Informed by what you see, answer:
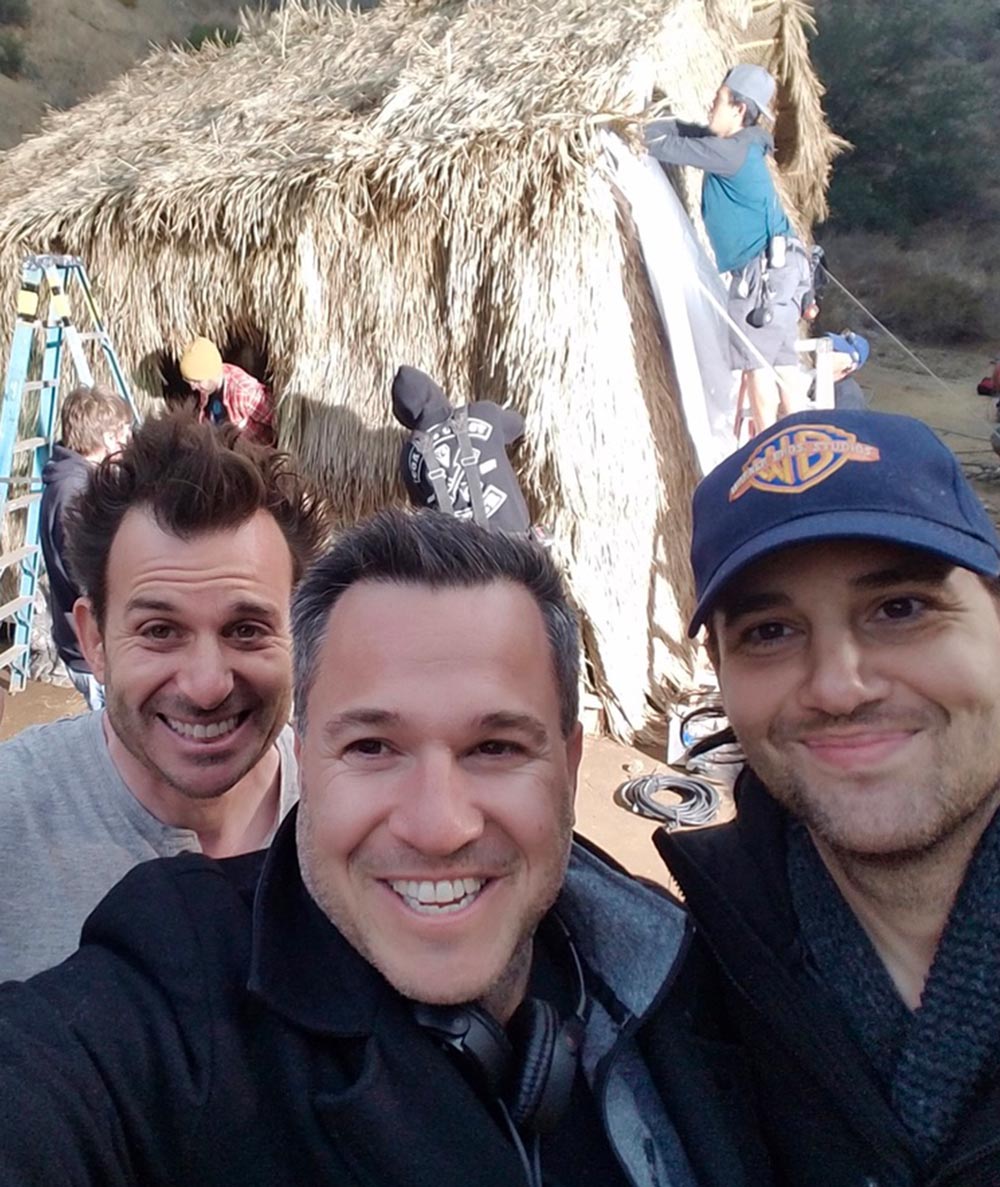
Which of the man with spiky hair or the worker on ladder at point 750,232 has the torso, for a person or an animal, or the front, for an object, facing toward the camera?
the man with spiky hair

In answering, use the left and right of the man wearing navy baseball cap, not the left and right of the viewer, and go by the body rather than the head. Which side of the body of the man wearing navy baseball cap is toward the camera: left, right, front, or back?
front

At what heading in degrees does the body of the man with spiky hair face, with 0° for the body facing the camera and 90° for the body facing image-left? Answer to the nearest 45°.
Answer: approximately 0°

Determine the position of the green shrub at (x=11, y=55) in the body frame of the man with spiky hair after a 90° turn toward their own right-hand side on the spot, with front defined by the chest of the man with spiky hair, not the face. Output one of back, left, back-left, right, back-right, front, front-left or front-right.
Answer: right

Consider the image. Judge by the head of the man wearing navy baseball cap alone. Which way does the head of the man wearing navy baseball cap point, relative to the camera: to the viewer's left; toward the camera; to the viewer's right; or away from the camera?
toward the camera

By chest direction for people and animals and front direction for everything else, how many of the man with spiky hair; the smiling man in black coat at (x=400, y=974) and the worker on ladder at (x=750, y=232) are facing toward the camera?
2

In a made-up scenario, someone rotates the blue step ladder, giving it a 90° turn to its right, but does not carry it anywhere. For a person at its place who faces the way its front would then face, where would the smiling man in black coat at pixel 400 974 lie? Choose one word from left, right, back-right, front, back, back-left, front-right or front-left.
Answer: back-left

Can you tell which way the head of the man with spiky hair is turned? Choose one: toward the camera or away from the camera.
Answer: toward the camera

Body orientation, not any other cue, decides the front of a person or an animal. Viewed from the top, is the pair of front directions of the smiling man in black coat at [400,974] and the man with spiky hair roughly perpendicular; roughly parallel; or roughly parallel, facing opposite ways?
roughly parallel

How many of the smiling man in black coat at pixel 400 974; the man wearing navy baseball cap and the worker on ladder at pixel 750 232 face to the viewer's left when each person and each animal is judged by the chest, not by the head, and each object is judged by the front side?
1

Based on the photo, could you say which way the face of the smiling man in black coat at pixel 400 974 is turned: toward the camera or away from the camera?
toward the camera

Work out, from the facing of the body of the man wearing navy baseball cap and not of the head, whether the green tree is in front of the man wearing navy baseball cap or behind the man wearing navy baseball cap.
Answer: behind

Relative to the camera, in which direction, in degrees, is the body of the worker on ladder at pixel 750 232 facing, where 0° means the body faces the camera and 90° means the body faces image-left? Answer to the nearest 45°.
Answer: approximately 90°

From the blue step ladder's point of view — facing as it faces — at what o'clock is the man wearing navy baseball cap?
The man wearing navy baseball cap is roughly at 10 o'clock from the blue step ladder.

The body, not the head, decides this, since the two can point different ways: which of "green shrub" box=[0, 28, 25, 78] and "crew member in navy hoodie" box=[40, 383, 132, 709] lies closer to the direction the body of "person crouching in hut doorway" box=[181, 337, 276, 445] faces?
the crew member in navy hoodie

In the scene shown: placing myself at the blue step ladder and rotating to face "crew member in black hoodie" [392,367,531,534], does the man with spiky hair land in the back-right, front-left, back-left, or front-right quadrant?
front-right

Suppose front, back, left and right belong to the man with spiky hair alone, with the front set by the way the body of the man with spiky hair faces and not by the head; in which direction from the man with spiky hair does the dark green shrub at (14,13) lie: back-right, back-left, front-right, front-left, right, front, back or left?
back
